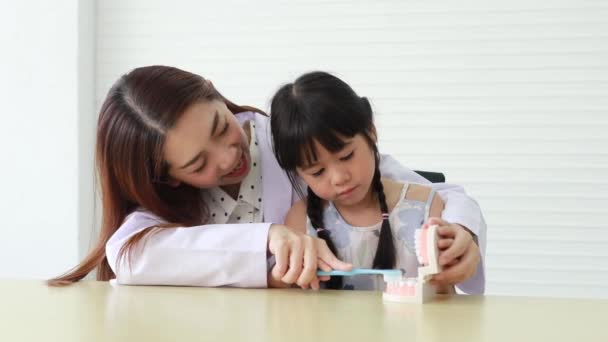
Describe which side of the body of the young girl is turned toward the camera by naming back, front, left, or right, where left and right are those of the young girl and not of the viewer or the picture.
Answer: front

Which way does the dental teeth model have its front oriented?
to the viewer's left

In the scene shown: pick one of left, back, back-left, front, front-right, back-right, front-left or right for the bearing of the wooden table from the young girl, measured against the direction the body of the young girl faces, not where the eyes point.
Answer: front
